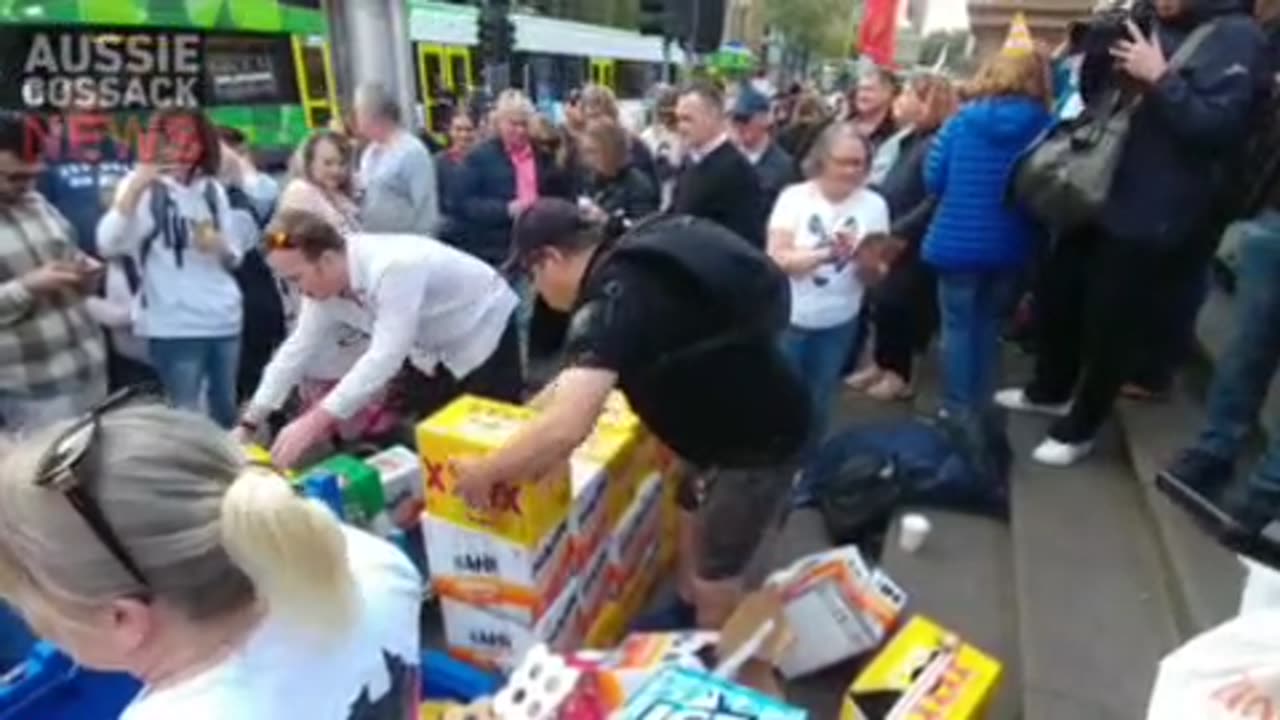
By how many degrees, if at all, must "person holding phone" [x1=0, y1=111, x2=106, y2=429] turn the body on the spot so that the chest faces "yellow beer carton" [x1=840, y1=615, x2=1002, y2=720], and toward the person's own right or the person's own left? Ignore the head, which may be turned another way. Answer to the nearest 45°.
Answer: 0° — they already face it

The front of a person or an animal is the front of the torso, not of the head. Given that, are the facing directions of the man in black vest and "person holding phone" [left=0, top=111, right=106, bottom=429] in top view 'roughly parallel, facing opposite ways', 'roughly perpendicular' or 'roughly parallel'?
roughly parallel, facing opposite ways

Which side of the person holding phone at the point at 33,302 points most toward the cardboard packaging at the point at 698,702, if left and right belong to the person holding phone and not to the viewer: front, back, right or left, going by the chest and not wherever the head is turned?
front

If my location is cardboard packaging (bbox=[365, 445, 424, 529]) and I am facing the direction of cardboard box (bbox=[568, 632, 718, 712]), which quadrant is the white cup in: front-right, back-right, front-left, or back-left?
front-left

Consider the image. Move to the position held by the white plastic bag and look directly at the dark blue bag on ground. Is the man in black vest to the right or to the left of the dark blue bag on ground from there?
left

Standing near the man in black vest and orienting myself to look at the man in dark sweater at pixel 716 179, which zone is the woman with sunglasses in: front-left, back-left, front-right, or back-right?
back-left

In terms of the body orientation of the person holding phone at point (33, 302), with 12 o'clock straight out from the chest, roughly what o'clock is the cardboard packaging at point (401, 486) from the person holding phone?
The cardboard packaging is roughly at 12 o'clock from the person holding phone.

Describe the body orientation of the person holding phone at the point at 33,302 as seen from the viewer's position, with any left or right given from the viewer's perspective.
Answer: facing the viewer and to the right of the viewer

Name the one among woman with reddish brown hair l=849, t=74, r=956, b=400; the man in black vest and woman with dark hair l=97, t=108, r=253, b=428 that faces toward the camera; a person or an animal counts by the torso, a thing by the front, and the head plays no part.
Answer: woman with dark hair l=97, t=108, r=253, b=428

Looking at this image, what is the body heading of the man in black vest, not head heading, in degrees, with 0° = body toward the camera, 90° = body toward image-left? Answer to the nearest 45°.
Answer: approximately 90°

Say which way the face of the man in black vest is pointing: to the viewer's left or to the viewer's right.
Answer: to the viewer's left

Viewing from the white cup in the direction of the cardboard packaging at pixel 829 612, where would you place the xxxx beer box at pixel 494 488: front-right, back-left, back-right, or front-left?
front-right

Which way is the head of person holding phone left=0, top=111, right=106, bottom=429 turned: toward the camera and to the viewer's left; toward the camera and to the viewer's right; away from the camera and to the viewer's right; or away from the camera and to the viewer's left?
toward the camera and to the viewer's right

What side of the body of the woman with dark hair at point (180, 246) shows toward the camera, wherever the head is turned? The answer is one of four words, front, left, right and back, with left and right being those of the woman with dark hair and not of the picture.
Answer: front
